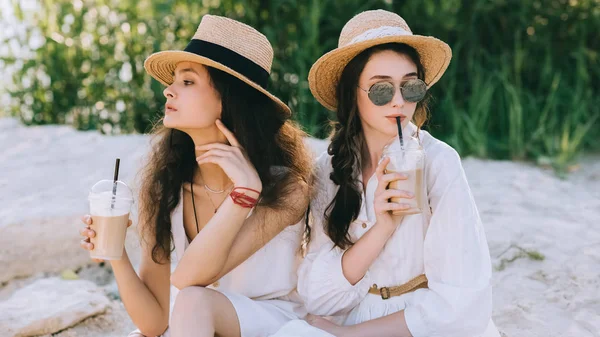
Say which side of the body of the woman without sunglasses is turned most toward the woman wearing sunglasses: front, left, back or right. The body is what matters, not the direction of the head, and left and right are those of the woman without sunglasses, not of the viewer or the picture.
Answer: left

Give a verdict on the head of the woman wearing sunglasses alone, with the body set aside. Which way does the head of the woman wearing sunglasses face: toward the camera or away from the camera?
toward the camera
